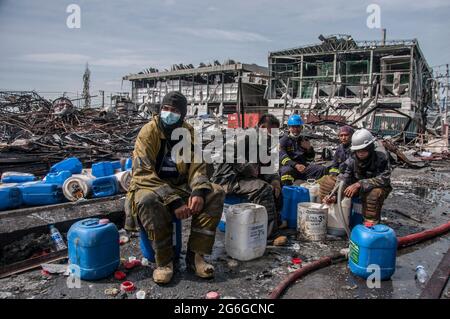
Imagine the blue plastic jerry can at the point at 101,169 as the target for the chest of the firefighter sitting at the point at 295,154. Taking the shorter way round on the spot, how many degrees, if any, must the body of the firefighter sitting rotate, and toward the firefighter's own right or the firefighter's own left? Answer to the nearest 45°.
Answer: approximately 90° to the firefighter's own right

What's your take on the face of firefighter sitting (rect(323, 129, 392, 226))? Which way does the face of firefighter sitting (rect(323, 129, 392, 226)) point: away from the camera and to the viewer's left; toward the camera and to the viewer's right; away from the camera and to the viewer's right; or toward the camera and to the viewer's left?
toward the camera and to the viewer's left

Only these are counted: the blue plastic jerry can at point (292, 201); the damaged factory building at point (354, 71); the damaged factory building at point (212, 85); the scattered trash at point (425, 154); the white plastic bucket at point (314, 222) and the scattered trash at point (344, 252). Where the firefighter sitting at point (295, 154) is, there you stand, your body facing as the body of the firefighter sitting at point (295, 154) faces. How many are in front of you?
3

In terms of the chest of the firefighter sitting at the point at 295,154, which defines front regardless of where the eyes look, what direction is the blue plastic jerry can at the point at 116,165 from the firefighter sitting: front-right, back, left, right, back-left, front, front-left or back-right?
right

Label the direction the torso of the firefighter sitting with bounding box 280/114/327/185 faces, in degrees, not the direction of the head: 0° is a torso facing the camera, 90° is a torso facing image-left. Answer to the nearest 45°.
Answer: approximately 0°
